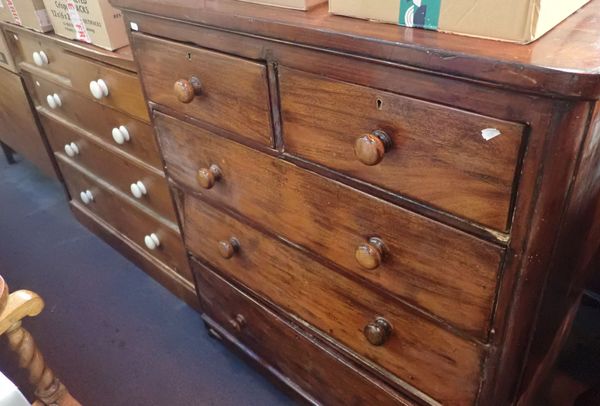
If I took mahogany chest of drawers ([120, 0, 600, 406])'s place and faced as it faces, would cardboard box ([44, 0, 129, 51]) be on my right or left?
on my right

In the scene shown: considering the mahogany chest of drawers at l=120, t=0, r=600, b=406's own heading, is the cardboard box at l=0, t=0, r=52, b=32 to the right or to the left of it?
on its right

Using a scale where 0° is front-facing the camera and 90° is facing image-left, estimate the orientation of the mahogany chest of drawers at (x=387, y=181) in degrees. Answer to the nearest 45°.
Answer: approximately 45°
